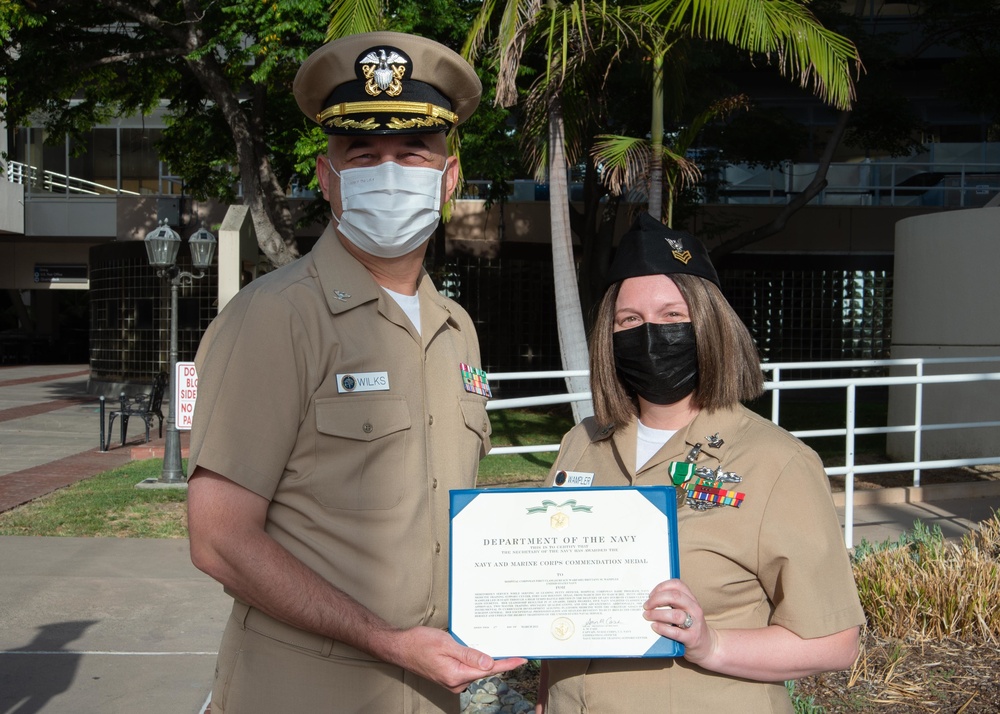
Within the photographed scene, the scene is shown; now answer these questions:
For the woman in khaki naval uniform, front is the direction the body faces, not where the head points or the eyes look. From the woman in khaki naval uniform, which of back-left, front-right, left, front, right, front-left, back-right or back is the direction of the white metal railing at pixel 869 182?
back-right

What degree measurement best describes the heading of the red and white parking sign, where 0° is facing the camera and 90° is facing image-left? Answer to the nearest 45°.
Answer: approximately 0°

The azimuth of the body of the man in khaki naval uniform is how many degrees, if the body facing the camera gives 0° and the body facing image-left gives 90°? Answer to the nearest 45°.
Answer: approximately 315°

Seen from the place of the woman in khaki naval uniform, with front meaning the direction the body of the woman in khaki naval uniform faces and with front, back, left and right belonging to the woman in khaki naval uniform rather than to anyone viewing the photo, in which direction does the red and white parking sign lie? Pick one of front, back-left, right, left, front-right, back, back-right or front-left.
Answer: right

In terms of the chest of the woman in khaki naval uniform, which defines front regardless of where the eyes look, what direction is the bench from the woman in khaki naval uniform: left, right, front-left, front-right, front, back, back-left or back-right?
right

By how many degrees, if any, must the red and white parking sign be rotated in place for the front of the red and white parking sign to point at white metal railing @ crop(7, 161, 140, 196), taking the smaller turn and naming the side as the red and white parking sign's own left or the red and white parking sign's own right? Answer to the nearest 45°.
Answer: approximately 180°

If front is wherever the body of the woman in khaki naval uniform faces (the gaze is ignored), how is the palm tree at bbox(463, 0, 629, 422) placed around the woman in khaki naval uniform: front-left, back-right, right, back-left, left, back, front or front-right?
back-right
